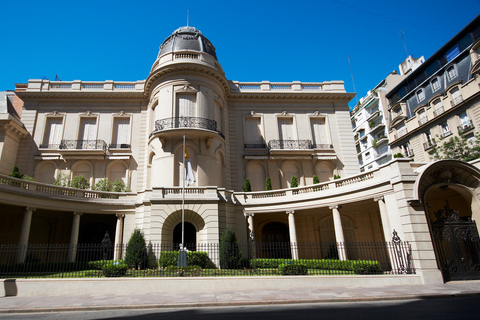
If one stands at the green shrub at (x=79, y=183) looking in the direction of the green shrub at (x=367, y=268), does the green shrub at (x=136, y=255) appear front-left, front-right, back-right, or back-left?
front-right

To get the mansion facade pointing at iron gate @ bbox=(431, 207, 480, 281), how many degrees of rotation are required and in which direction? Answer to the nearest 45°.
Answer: approximately 45° to its left

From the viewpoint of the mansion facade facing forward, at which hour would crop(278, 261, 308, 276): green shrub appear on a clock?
The green shrub is roughly at 11 o'clock from the mansion facade.

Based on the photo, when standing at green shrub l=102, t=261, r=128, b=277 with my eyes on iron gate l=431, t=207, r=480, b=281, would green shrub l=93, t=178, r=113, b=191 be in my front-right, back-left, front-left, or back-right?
back-left

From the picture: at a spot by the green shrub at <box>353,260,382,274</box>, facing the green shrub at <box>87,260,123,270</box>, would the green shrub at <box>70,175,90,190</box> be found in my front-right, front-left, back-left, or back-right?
front-right

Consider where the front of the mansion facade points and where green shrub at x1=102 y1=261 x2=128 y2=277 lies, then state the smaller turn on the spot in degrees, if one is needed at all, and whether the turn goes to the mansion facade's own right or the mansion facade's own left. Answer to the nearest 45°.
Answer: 0° — it already faces it

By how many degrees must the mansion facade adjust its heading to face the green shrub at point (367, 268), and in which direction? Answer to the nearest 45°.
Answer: approximately 45° to its left

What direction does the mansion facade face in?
toward the camera
